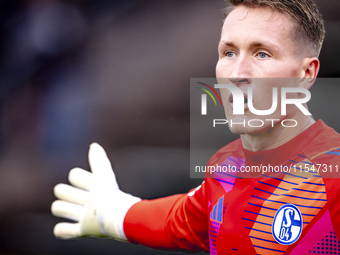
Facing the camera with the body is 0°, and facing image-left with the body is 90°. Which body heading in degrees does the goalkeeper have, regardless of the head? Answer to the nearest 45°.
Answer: approximately 45°
